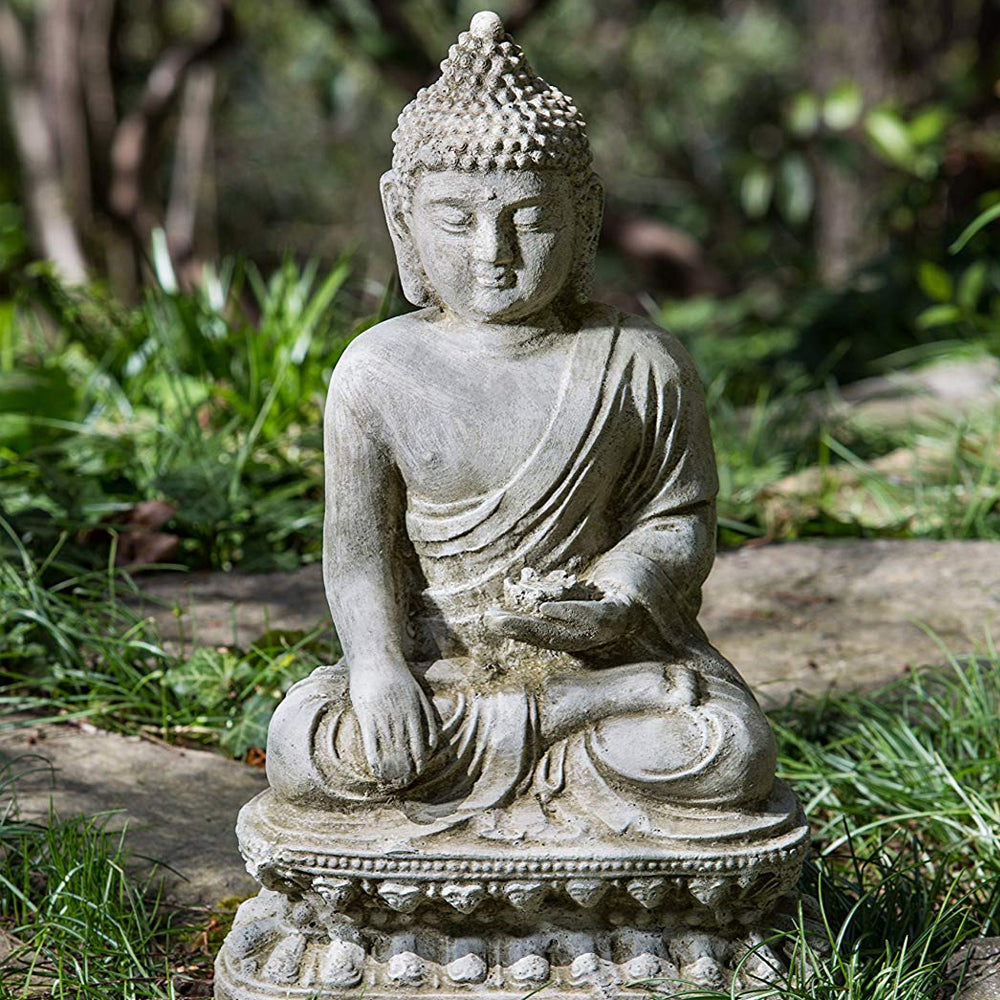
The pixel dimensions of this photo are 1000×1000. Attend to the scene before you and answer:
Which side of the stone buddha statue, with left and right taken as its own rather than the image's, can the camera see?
front

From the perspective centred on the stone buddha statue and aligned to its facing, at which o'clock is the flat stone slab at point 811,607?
The flat stone slab is roughly at 7 o'clock from the stone buddha statue.

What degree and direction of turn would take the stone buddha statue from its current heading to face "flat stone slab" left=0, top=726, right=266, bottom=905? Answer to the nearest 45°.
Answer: approximately 135° to its right
